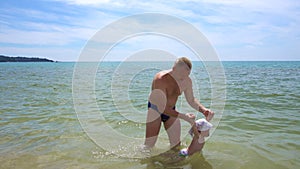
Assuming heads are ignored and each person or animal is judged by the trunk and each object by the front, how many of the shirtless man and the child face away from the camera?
0

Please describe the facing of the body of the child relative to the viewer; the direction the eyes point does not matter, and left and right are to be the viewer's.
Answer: facing to the right of the viewer

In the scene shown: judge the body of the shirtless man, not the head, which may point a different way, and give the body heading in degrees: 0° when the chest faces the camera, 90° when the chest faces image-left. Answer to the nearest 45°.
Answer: approximately 315°
